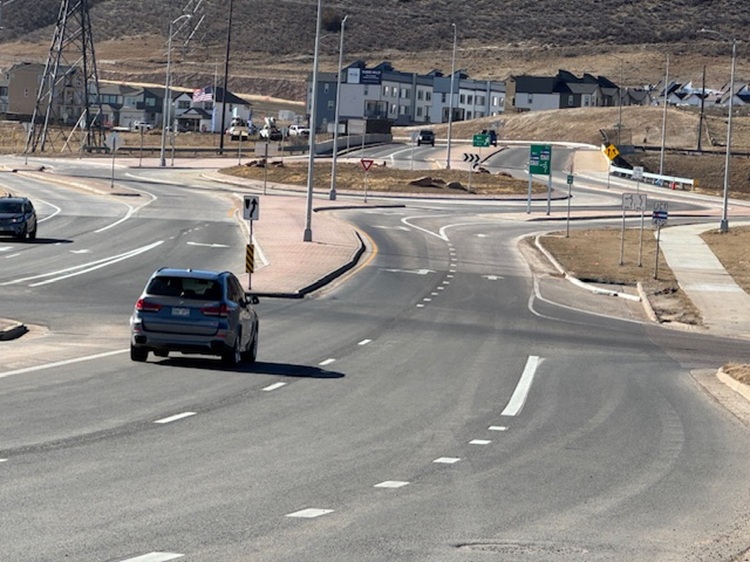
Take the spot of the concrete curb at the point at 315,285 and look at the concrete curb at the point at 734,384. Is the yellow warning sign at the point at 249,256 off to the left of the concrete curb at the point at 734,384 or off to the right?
right

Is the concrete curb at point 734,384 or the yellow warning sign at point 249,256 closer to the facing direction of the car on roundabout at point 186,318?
the yellow warning sign

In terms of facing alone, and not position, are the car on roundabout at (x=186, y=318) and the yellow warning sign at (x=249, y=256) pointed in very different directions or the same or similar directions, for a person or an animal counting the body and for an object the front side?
very different directions

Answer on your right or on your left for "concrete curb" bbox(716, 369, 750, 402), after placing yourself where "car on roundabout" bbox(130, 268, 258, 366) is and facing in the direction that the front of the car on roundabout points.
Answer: on your right

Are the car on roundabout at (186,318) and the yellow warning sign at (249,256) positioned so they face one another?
yes

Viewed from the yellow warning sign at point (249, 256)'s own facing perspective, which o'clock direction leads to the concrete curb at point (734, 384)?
The concrete curb is roughly at 11 o'clock from the yellow warning sign.

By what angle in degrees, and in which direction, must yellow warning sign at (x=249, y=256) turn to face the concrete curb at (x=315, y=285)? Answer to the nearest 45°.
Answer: approximately 135° to its left

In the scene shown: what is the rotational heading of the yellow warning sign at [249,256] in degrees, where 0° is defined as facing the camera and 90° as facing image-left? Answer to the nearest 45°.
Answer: approximately 0°

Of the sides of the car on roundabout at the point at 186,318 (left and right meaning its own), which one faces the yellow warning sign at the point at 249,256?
front

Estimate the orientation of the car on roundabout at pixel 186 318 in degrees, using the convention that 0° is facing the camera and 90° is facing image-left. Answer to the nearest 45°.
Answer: approximately 180°

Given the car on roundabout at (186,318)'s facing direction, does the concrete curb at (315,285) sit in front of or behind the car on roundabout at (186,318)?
in front

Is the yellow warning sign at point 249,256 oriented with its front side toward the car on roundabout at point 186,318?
yes

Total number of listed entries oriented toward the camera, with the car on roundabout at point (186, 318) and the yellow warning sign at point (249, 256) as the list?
1

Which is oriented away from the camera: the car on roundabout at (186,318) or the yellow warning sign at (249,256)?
the car on roundabout
